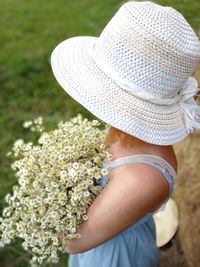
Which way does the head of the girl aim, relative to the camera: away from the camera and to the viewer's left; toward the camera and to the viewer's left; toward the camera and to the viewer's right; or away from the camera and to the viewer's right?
away from the camera and to the viewer's left

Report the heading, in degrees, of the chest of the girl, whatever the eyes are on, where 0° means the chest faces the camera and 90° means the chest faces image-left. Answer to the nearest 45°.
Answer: approximately 90°
